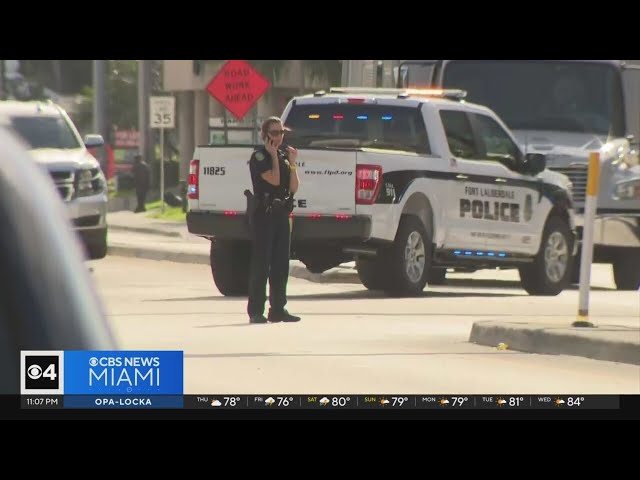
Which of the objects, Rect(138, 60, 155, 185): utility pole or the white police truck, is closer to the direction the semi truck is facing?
the white police truck

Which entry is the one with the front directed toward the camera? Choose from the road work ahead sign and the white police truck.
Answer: the road work ahead sign

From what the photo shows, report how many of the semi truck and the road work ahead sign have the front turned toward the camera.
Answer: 2

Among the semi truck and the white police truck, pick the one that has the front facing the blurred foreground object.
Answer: the semi truck

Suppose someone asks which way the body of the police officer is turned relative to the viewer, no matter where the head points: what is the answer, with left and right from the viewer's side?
facing the viewer and to the right of the viewer

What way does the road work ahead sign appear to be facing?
toward the camera

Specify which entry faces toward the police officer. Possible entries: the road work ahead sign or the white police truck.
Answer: the road work ahead sign

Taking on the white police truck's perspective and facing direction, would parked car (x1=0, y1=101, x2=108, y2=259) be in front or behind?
behind

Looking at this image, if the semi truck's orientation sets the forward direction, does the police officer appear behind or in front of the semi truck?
in front

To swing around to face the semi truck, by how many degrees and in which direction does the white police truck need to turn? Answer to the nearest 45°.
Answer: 0° — it already faces it

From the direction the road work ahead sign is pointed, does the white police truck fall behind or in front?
in front

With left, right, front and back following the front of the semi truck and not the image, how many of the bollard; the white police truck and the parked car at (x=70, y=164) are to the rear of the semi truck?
0

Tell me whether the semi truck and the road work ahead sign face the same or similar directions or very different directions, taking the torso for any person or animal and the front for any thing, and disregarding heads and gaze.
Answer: same or similar directions

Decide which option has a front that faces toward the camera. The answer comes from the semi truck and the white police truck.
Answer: the semi truck

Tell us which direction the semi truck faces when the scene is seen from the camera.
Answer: facing the viewer

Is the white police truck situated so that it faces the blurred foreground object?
no
